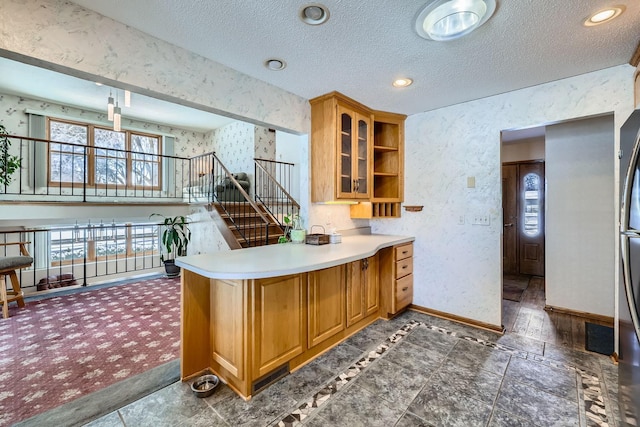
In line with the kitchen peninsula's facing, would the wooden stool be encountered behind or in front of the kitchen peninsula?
behind

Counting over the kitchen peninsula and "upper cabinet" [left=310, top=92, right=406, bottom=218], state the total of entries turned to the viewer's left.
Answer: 0

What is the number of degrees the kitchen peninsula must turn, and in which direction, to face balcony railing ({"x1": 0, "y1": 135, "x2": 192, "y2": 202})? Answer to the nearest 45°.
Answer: approximately 180°

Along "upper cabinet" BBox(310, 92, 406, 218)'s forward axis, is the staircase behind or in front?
behind

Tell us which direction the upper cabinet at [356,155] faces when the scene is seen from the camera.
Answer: facing the viewer and to the right of the viewer

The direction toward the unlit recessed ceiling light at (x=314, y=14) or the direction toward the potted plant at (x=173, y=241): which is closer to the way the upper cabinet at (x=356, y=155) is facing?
the unlit recessed ceiling light

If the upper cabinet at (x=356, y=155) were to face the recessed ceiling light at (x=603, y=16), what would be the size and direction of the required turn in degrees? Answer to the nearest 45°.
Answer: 0° — it already faces it

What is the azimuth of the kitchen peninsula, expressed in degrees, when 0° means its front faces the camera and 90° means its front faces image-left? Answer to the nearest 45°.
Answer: approximately 315°

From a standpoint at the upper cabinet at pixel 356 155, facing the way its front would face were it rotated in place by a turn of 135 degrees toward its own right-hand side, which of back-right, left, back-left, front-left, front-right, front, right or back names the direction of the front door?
back-right
